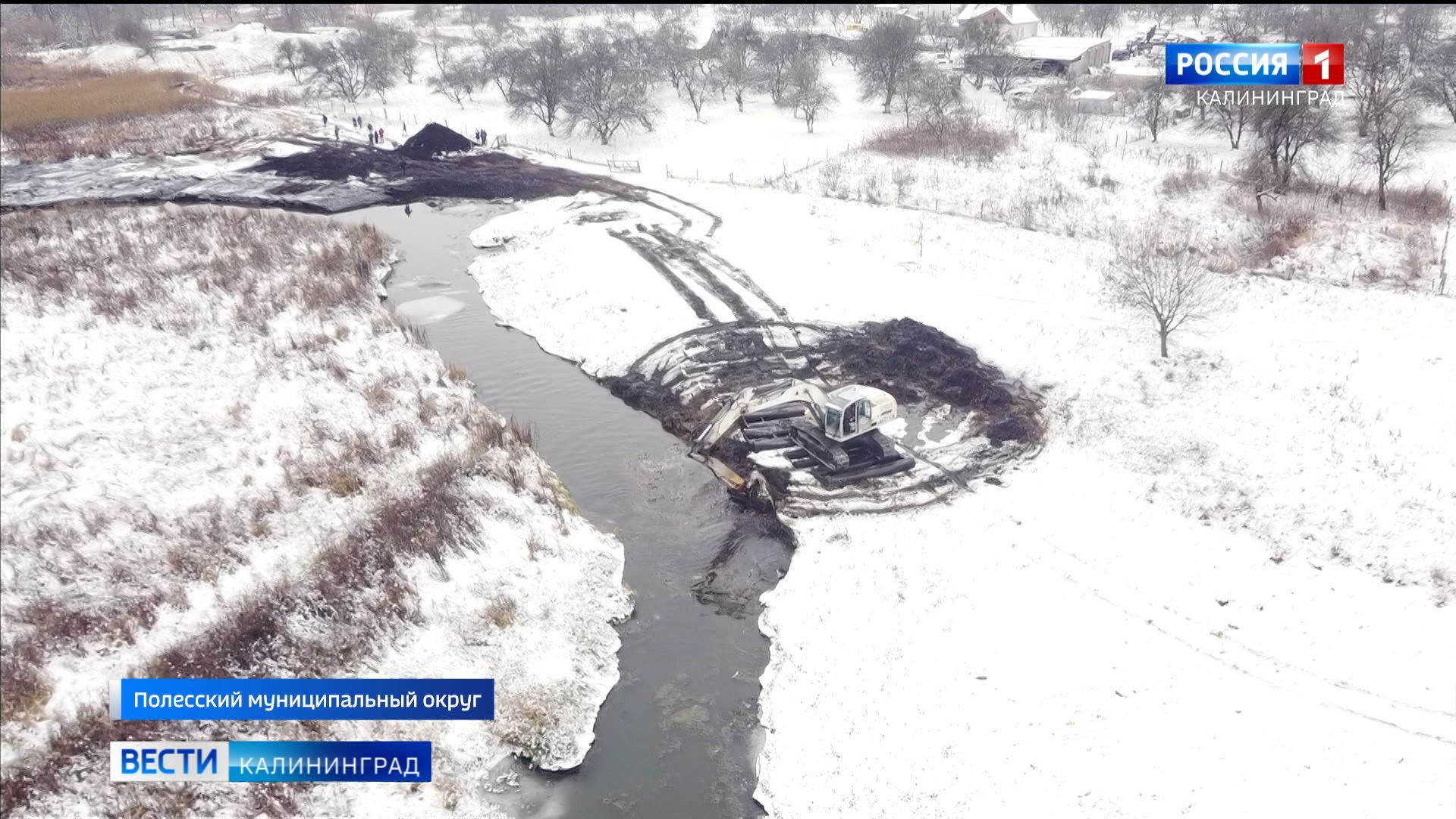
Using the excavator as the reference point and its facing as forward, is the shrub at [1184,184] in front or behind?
behind

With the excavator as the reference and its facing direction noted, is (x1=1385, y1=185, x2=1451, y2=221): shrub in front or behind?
behind

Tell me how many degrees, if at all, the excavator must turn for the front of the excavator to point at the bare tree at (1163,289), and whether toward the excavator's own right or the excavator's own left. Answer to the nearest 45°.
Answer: approximately 180°

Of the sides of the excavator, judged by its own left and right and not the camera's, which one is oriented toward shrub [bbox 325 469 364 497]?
front

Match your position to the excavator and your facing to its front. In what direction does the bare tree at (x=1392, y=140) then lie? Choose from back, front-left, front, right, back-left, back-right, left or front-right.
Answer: back

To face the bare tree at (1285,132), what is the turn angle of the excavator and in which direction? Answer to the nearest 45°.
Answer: approximately 180°

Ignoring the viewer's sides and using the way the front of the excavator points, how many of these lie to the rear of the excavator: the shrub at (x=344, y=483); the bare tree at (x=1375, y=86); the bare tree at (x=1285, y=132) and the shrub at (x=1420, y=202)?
3

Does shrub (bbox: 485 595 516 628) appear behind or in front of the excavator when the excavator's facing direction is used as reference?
in front

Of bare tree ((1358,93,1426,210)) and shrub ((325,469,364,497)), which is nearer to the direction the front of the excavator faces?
the shrub

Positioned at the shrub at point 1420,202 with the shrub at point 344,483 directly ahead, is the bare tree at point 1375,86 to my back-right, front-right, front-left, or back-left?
back-right

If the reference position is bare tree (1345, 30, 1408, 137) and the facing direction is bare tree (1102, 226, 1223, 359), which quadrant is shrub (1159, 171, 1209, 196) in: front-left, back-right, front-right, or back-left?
front-right

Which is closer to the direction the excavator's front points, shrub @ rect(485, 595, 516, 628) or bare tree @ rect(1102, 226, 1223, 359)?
the shrub
